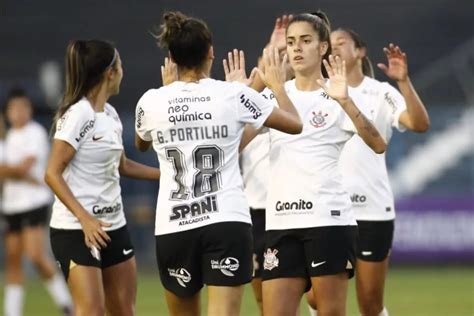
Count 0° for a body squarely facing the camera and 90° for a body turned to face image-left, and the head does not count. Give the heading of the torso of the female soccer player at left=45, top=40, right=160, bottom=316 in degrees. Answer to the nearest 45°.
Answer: approximately 315°

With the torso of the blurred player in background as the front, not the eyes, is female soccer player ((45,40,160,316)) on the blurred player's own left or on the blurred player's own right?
on the blurred player's own left

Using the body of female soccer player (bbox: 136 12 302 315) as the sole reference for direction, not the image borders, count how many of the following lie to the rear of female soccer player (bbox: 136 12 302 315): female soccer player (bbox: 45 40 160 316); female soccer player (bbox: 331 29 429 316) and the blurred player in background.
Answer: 0

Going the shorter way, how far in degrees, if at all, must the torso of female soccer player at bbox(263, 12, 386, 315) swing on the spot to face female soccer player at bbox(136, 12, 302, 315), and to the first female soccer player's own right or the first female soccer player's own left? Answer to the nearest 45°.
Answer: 0° — they already face them

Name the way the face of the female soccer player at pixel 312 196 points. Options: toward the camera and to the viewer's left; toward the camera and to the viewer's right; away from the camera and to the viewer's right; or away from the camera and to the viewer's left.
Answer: toward the camera and to the viewer's left

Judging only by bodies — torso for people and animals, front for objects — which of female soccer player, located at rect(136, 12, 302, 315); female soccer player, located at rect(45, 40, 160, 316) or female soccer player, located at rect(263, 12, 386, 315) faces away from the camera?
female soccer player, located at rect(136, 12, 302, 315)

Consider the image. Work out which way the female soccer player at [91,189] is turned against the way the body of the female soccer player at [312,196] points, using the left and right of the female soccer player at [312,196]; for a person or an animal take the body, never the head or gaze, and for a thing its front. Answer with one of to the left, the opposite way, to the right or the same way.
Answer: to the left

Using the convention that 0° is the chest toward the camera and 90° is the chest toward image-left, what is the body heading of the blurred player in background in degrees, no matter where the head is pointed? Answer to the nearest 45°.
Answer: approximately 45°

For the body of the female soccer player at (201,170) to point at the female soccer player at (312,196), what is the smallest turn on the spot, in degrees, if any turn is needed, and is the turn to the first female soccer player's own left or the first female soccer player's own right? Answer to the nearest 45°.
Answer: approximately 45° to the first female soccer player's own right

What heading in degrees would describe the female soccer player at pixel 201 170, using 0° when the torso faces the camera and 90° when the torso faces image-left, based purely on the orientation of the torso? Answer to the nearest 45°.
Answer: approximately 180°

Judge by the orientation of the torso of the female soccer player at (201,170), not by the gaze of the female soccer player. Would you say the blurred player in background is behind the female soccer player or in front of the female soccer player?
in front

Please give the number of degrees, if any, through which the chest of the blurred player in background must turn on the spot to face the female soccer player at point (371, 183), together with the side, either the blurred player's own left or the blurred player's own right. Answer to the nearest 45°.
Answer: approximately 90° to the blurred player's own left

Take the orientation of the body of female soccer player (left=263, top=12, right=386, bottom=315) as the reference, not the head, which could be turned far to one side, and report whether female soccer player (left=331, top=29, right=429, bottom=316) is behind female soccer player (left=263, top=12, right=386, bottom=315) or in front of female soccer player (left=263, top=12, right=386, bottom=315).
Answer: behind

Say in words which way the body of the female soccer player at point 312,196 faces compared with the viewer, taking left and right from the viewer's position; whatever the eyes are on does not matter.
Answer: facing the viewer and to the left of the viewer

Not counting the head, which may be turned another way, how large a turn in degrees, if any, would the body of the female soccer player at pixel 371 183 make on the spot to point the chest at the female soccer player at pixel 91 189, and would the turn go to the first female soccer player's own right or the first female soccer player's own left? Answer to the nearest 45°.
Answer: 0° — they already face them

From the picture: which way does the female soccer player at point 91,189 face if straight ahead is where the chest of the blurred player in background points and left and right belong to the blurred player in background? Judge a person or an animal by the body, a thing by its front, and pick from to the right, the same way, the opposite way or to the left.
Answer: to the left
